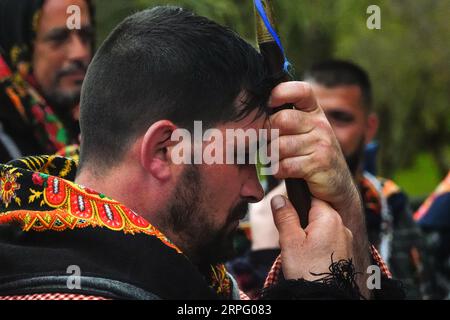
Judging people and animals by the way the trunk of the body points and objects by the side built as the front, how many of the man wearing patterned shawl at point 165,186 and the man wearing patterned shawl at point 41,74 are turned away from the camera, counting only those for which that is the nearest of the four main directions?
0

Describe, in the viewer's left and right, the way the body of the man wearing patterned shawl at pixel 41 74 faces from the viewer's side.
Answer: facing the viewer and to the right of the viewer

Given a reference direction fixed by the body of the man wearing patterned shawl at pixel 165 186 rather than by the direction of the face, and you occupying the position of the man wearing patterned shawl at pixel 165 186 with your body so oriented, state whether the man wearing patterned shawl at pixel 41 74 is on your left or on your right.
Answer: on your left

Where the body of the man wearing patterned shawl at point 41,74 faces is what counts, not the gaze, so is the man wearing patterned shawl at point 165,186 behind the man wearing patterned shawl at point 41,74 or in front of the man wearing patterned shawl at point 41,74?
in front

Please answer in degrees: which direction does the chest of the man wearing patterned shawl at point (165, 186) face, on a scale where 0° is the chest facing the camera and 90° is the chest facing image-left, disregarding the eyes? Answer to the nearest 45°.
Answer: approximately 270°

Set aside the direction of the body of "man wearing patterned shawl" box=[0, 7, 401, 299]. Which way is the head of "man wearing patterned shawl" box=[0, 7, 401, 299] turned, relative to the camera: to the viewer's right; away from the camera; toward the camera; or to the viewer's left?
to the viewer's right

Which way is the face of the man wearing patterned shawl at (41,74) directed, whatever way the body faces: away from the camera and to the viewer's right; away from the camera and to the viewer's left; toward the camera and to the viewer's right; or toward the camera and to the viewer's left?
toward the camera and to the viewer's right
